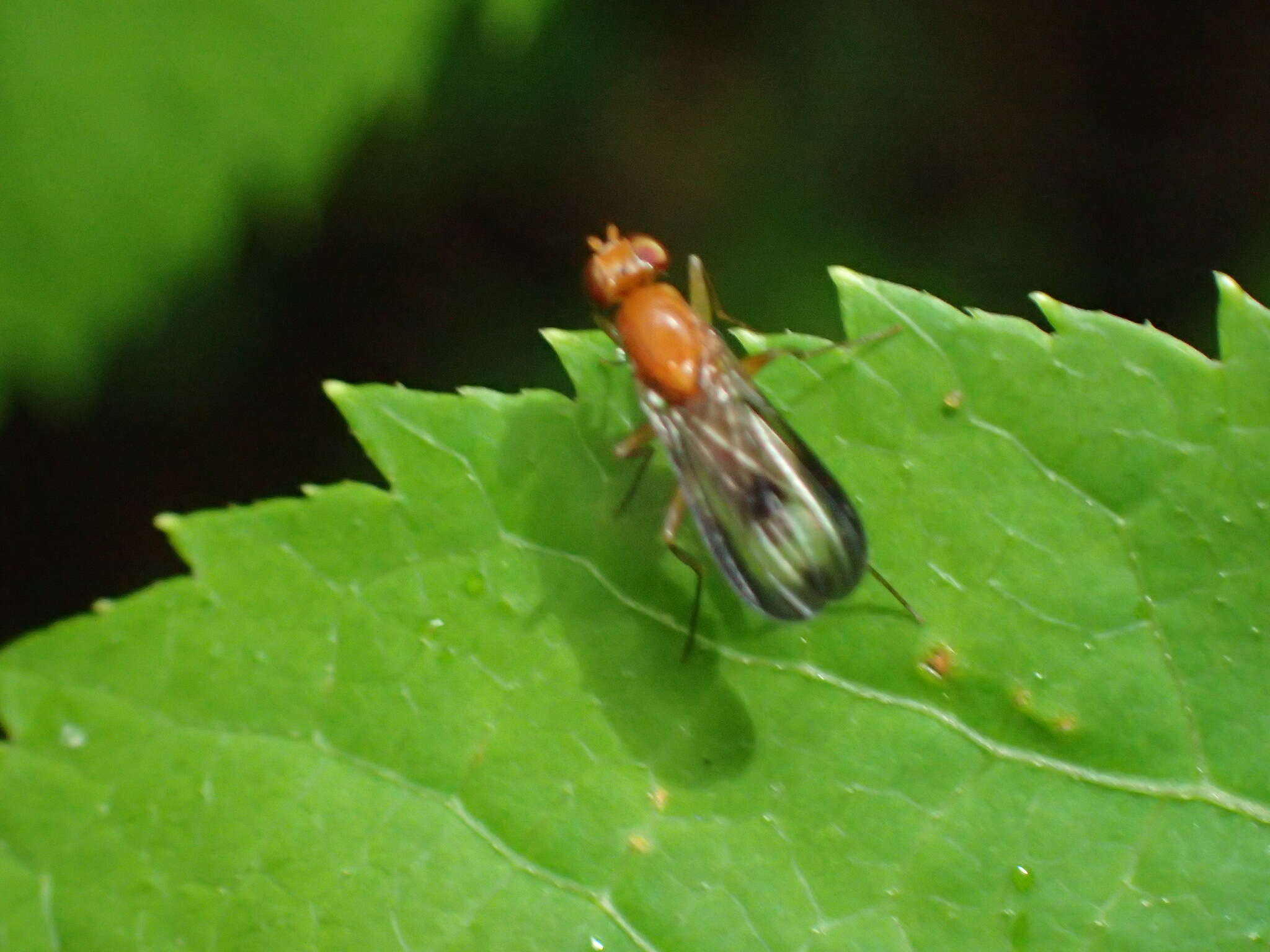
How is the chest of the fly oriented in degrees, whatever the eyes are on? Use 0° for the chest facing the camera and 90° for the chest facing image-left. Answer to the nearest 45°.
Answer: approximately 135°
